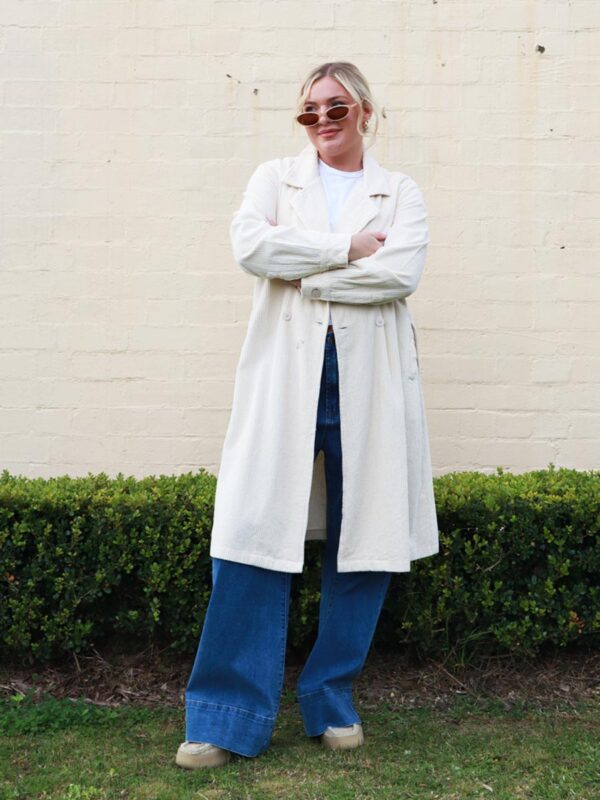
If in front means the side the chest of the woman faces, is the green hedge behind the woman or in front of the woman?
behind

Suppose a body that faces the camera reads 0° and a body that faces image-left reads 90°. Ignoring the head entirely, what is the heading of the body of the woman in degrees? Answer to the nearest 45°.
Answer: approximately 0°
